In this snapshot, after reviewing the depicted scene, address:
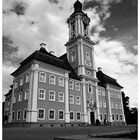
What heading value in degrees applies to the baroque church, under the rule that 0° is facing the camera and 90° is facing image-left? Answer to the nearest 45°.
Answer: approximately 315°
